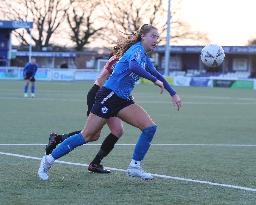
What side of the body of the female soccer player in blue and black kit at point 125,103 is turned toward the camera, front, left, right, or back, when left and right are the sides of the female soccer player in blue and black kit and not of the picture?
right

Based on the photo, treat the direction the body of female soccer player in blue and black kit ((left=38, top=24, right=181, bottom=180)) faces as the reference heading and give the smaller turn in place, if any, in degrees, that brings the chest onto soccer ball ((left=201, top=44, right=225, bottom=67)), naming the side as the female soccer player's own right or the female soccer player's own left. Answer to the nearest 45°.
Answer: approximately 45° to the female soccer player's own left
